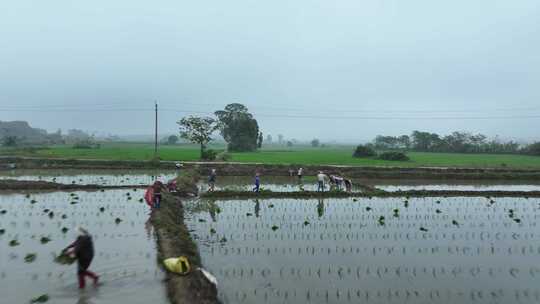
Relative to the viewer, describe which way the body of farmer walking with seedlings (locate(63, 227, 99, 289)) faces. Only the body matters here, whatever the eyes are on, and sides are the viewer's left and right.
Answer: facing to the left of the viewer
